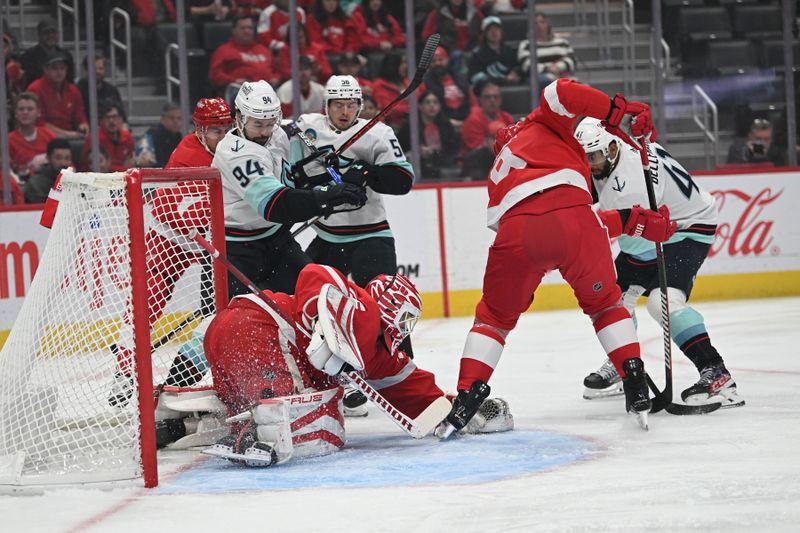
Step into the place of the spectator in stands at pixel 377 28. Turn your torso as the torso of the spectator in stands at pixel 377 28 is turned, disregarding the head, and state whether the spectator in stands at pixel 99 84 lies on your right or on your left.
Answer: on your right

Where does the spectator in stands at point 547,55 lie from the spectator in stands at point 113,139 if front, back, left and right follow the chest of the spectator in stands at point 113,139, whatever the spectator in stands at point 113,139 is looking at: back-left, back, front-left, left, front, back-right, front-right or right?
left

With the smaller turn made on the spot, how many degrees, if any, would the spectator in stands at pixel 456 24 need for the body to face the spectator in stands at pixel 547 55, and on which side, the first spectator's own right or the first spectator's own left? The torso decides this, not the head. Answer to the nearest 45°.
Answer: approximately 90° to the first spectator's own left

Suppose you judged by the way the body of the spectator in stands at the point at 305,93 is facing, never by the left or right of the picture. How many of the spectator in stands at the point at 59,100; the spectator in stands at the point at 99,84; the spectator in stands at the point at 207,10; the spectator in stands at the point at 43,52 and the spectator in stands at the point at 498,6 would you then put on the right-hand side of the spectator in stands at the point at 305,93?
4

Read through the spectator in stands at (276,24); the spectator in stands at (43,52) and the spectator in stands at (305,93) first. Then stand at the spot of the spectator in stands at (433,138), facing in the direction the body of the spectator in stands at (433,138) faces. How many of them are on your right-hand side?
3

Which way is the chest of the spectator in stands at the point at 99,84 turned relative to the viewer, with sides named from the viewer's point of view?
facing the viewer

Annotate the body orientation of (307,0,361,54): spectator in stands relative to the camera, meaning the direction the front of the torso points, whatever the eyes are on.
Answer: toward the camera

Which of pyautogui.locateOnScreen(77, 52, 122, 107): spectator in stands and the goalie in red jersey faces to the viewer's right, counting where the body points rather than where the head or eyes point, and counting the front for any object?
the goalie in red jersey
